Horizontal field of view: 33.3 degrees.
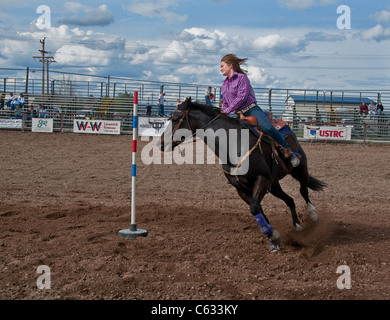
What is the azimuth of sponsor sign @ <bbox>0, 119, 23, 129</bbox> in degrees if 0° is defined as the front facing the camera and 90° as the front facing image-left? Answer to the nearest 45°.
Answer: approximately 0°

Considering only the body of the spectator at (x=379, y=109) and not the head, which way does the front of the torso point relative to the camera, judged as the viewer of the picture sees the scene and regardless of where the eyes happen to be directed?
toward the camera

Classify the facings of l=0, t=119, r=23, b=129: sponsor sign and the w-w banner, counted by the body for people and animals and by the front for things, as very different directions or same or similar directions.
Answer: same or similar directions

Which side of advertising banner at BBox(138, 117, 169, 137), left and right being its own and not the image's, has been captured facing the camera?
front

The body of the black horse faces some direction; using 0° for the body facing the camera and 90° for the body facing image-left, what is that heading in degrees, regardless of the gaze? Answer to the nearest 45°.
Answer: approximately 45°

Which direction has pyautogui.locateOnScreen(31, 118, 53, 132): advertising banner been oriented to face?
toward the camera

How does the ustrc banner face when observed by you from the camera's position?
facing the viewer

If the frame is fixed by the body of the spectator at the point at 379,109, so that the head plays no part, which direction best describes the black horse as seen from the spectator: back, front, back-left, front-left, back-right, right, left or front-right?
front

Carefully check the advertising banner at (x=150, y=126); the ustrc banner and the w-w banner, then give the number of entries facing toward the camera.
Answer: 3

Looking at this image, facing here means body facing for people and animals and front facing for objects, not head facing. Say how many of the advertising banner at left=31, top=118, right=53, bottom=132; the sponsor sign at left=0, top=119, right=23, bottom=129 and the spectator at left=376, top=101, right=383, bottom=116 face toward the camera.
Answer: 3

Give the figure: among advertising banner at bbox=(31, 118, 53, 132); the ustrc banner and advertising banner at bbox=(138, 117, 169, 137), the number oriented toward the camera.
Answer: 3

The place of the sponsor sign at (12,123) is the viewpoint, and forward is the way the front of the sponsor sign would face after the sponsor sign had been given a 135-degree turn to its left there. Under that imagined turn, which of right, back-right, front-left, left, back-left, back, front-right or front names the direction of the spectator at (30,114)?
front

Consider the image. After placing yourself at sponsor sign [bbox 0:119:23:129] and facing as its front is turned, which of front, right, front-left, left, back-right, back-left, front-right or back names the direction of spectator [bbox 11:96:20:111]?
back

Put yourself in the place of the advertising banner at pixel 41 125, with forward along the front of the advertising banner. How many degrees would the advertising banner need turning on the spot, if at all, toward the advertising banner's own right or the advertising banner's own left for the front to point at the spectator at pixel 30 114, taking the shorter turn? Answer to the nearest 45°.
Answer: approximately 180°

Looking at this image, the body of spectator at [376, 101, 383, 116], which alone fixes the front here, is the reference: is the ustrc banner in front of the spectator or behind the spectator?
in front

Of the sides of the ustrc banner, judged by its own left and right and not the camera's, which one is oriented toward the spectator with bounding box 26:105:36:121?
right
